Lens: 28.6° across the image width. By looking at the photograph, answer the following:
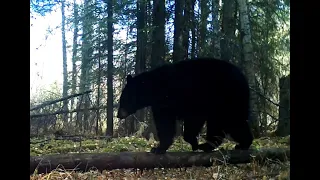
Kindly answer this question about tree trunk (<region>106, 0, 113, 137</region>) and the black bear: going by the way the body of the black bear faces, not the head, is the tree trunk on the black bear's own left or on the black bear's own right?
on the black bear's own right

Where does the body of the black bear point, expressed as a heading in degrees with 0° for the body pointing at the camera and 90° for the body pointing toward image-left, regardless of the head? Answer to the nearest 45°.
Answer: approximately 90°

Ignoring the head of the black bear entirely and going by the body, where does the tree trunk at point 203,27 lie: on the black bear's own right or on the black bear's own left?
on the black bear's own right

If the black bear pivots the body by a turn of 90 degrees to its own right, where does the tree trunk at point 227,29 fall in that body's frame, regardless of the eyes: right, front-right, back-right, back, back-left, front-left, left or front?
front

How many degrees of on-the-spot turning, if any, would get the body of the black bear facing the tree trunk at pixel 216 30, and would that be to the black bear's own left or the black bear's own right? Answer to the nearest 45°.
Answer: approximately 90° to the black bear's own right

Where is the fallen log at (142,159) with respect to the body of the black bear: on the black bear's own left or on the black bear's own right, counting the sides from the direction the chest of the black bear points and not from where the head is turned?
on the black bear's own left

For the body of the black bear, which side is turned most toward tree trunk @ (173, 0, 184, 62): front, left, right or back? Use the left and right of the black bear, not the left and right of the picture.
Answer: right
